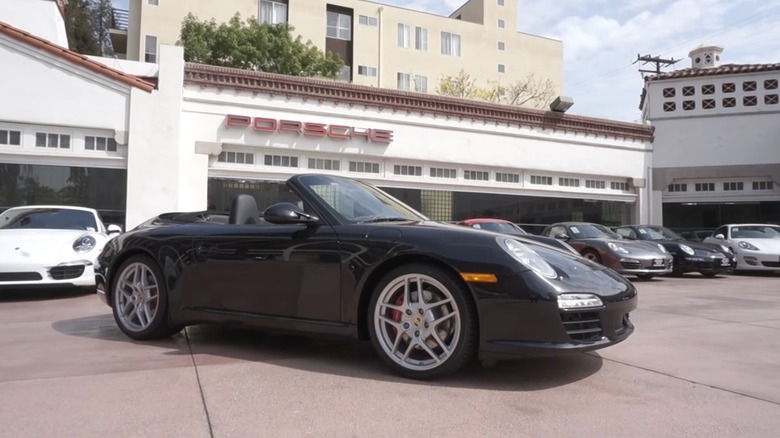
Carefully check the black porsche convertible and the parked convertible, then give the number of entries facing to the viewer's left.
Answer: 0

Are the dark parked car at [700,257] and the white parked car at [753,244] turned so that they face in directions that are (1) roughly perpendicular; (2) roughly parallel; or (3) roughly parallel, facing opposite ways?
roughly parallel

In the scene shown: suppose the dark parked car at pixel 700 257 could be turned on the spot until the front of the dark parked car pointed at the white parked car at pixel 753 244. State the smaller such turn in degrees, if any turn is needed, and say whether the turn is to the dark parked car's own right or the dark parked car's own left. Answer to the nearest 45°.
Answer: approximately 90° to the dark parked car's own left

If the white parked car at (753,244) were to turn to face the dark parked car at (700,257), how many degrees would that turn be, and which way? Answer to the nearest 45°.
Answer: approximately 90° to its right

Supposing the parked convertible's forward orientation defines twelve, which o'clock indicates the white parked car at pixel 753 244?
The white parked car is roughly at 9 o'clock from the parked convertible.

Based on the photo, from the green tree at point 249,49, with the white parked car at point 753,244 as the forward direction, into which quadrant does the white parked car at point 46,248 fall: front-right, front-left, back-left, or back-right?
front-right

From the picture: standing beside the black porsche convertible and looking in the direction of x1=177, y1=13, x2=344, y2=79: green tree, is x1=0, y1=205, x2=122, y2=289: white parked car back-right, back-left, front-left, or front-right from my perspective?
front-left

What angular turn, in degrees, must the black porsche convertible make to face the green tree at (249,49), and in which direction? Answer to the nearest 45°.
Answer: approximately 135° to its left

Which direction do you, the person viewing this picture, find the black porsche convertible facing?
facing the viewer and to the right of the viewer

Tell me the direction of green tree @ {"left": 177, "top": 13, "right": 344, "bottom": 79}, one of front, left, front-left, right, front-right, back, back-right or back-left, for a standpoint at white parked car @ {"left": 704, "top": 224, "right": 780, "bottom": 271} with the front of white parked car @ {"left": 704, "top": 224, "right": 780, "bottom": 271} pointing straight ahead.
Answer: back-right

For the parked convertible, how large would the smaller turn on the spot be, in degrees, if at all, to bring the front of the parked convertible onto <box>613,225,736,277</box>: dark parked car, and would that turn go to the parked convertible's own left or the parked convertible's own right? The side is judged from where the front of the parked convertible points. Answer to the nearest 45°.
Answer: approximately 90° to the parked convertible's own left

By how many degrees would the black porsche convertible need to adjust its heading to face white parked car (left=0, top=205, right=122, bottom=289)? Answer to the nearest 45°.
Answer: approximately 180°
